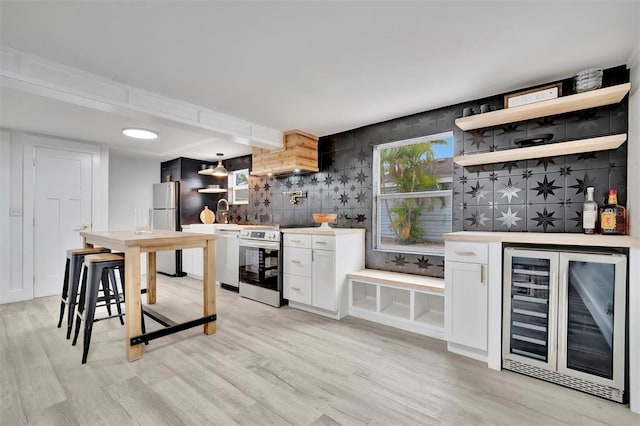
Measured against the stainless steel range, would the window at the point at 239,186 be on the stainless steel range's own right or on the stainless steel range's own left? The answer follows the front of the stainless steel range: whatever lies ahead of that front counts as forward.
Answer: on the stainless steel range's own right

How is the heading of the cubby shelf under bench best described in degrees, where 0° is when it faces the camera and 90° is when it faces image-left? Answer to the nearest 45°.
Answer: approximately 45°

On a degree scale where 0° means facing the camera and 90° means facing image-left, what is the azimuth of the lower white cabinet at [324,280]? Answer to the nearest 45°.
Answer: approximately 45°

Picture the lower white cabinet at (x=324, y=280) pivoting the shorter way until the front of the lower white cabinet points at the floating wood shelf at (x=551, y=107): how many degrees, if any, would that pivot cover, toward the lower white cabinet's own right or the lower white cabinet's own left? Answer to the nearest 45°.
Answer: approximately 90° to the lower white cabinet's own left

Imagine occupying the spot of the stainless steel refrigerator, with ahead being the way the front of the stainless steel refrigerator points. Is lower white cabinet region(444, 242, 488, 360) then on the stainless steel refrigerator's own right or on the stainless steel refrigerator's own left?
on the stainless steel refrigerator's own left

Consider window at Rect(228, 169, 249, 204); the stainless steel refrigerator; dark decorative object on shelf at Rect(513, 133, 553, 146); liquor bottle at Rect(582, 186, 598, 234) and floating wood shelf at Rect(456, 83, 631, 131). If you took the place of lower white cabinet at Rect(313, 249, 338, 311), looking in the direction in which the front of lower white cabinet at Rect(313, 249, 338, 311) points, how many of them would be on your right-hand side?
2

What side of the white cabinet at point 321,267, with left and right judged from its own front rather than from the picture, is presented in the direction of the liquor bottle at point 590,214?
left

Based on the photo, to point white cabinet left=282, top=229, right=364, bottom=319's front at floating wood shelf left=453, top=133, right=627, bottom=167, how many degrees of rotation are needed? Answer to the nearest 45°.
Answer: approximately 90° to its left

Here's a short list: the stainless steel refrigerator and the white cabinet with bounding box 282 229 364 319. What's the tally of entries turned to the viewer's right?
0

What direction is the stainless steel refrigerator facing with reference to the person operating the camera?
facing the viewer and to the left of the viewer

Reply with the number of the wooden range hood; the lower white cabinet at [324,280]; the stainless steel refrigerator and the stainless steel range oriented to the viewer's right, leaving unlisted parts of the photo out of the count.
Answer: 0

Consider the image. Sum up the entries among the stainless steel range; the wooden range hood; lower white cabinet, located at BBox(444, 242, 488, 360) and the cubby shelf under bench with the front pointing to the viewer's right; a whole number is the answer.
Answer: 0

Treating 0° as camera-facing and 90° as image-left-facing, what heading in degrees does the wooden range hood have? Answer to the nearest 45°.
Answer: approximately 45°

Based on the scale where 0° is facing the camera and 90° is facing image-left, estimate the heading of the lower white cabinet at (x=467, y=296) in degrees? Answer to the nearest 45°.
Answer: approximately 45°
